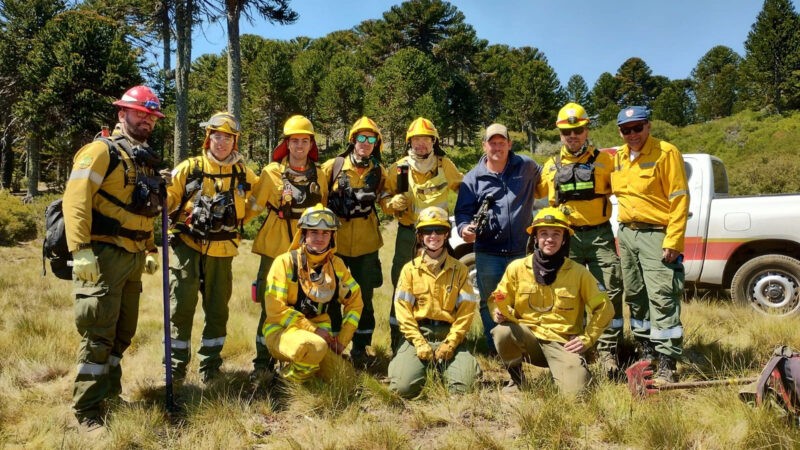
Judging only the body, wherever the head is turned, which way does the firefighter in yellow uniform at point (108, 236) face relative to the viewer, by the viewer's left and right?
facing the viewer and to the right of the viewer

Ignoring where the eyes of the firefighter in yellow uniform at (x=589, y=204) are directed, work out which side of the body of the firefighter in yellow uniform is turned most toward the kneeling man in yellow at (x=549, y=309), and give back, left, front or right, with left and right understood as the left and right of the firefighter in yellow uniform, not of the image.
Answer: front

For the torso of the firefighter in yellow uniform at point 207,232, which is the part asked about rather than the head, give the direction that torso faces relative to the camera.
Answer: toward the camera

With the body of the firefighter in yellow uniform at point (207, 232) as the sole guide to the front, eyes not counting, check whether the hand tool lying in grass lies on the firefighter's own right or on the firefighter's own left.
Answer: on the firefighter's own left

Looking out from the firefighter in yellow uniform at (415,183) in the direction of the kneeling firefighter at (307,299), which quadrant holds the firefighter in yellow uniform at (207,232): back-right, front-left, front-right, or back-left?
front-right

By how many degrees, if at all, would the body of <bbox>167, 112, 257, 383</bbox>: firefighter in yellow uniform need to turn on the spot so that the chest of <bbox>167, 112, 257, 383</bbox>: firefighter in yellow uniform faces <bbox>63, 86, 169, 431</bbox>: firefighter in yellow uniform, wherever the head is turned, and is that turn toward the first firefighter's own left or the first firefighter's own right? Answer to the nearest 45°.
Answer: approximately 45° to the first firefighter's own right

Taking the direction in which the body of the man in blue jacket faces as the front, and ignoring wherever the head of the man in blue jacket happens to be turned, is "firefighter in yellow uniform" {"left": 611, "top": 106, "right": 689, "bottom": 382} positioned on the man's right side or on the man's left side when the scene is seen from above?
on the man's left side

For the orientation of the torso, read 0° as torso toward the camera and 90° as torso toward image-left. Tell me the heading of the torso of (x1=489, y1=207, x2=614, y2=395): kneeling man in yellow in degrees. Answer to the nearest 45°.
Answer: approximately 0°

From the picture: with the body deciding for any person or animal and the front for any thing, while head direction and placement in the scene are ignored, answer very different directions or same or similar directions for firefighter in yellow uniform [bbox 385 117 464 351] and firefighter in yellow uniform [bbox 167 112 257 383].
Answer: same or similar directions

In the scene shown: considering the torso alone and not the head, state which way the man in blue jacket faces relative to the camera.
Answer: toward the camera

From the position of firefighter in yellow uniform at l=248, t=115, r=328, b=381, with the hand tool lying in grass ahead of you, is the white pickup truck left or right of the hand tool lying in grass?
left

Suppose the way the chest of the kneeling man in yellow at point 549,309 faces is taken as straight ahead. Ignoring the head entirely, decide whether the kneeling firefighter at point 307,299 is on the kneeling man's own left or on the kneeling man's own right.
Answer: on the kneeling man's own right
